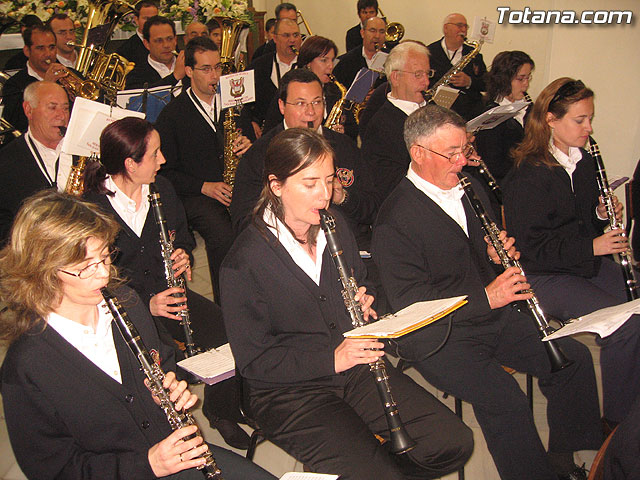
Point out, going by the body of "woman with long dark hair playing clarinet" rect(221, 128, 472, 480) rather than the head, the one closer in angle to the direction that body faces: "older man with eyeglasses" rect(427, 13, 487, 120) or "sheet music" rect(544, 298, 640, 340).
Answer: the sheet music

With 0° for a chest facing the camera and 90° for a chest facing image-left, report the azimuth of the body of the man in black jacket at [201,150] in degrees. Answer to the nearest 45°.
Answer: approximately 315°

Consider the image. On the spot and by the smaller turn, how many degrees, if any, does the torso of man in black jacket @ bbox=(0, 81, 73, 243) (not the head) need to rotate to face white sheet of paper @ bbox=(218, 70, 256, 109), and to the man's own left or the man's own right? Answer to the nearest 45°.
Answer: approximately 45° to the man's own left

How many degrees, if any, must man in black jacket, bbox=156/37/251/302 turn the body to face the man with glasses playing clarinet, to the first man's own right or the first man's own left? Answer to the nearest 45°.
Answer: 0° — they already face them

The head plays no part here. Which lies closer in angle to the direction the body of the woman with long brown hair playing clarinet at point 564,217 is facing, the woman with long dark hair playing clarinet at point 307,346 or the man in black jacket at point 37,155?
the woman with long dark hair playing clarinet
